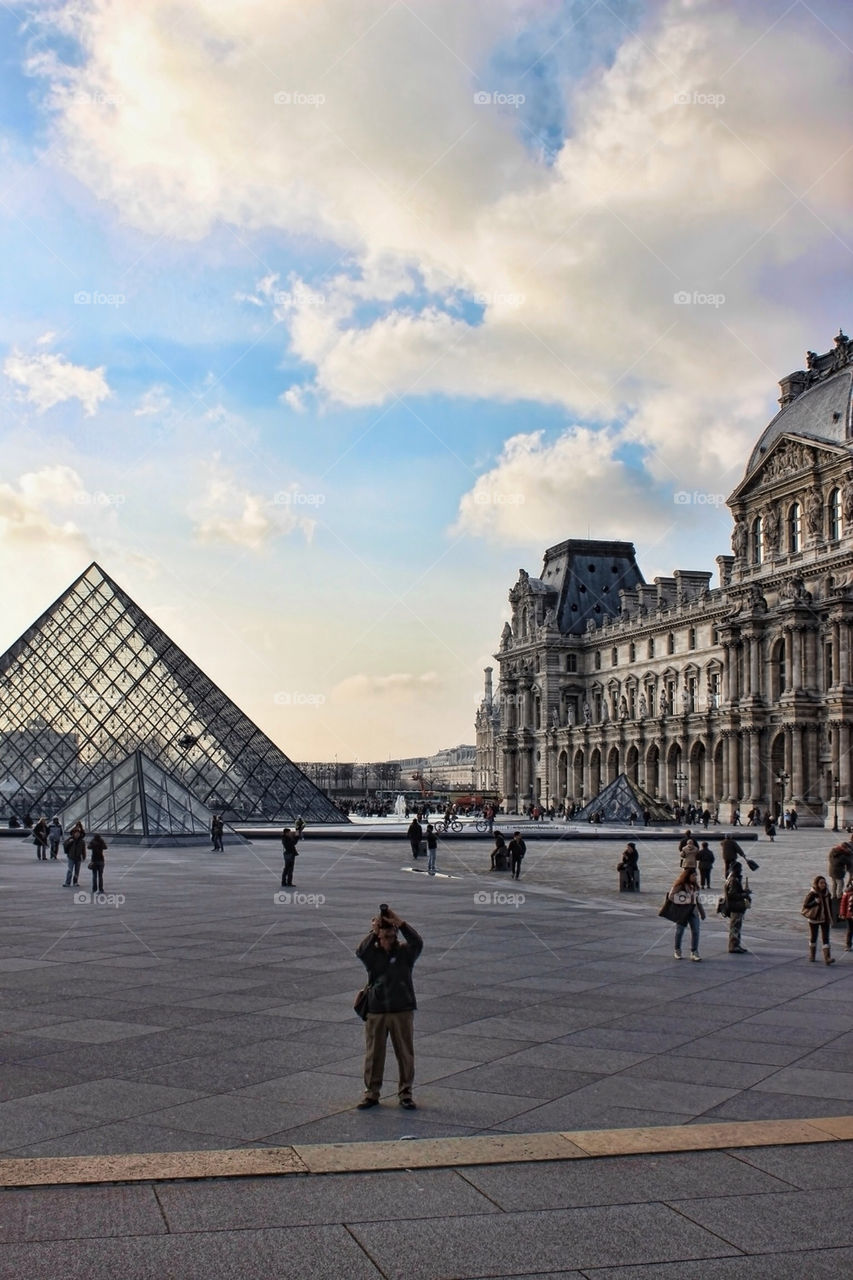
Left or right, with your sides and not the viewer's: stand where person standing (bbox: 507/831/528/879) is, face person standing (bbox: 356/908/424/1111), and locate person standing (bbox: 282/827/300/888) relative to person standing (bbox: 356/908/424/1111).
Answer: right

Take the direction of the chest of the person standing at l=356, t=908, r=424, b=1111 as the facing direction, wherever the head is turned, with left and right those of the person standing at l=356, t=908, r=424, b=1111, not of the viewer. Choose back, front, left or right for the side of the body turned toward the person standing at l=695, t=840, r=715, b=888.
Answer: back

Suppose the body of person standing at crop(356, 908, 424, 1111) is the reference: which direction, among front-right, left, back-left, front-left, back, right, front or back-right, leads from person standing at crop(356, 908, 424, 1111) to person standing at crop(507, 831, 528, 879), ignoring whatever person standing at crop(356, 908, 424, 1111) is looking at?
back

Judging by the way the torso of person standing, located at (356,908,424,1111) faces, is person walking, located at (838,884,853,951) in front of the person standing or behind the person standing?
behind

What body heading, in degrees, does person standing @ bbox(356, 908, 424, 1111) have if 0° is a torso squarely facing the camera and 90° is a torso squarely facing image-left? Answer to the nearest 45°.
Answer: approximately 0°
